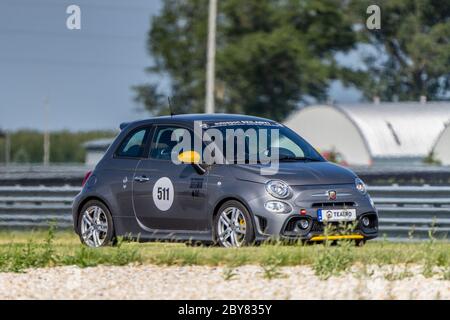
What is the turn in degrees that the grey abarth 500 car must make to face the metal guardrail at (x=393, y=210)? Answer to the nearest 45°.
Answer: approximately 90° to its left

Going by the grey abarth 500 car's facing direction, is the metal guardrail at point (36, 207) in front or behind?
behind

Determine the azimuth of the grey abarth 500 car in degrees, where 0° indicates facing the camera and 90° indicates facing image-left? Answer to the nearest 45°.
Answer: approximately 315°
